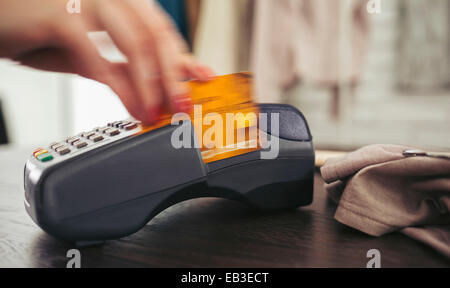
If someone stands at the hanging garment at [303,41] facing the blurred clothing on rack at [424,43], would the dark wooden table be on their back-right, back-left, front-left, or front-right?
back-right

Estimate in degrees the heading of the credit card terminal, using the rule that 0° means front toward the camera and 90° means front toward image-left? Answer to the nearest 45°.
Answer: approximately 90°

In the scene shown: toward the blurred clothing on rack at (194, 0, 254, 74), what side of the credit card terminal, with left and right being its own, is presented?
right

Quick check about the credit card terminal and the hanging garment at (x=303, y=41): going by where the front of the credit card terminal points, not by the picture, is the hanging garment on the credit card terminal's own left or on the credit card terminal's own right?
on the credit card terminal's own right

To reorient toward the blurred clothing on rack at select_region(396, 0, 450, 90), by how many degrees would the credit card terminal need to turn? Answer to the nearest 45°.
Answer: approximately 135° to its right
